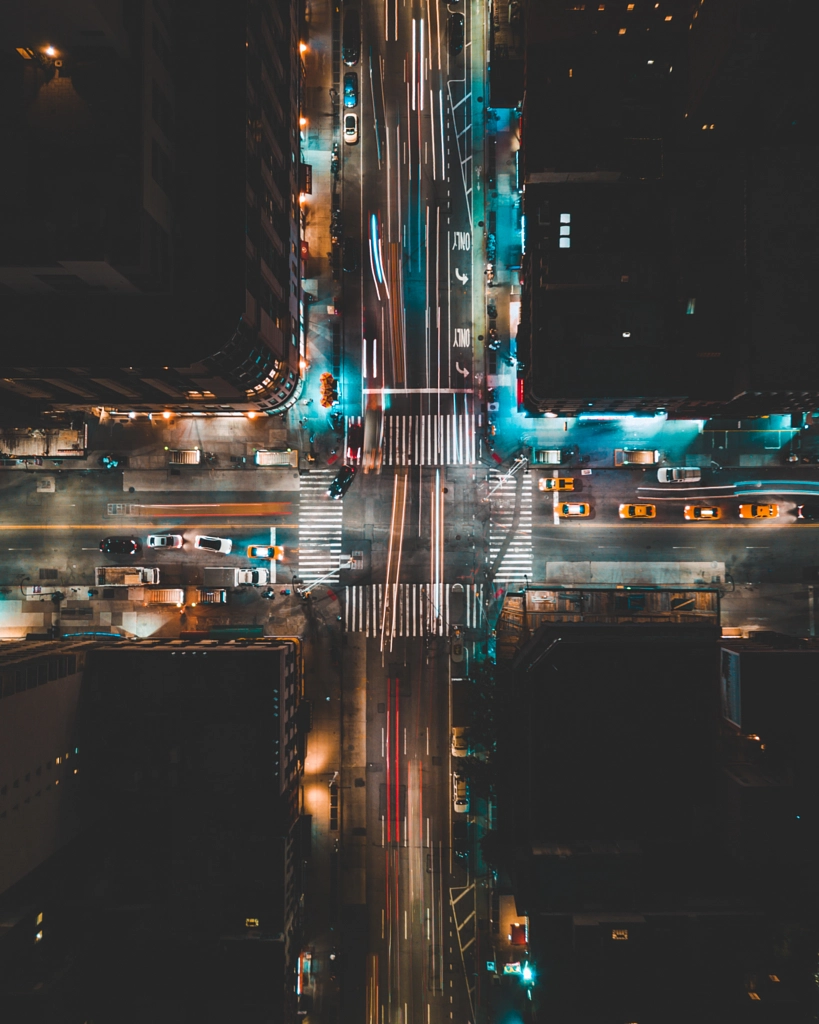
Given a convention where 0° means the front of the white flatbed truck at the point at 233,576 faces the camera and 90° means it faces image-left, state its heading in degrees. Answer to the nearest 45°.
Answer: approximately 270°

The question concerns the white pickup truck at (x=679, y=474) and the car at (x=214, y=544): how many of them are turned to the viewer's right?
1

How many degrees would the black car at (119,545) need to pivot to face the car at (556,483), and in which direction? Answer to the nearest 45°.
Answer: approximately 45° to its right

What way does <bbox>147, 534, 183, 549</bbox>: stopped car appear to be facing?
to the viewer's right

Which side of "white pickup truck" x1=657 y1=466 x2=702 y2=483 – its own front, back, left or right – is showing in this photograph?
left
